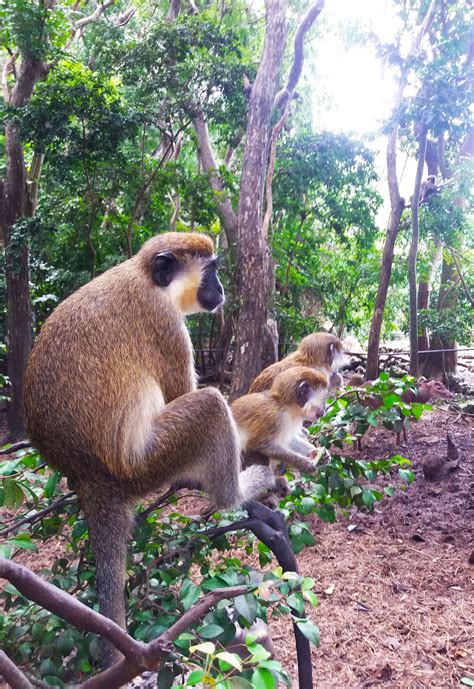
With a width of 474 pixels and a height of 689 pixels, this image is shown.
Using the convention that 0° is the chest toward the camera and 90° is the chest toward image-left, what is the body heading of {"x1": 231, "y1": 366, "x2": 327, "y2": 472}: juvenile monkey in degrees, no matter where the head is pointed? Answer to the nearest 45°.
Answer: approximately 270°

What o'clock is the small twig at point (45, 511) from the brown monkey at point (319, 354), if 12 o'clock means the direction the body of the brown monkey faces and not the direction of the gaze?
The small twig is roughly at 4 o'clock from the brown monkey.

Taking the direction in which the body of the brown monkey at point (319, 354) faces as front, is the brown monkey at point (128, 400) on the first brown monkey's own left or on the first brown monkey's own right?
on the first brown monkey's own right

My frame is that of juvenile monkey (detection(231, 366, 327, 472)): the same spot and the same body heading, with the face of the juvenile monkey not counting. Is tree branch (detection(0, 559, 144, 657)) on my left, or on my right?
on my right

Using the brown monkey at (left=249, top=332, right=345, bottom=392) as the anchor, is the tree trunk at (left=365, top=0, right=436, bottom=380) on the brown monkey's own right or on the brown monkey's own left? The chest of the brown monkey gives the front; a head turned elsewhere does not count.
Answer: on the brown monkey's own left

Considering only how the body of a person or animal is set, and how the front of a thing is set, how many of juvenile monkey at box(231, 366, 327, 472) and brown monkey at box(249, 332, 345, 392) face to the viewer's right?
2

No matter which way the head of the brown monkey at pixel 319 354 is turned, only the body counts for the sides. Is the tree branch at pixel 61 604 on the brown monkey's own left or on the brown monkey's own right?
on the brown monkey's own right

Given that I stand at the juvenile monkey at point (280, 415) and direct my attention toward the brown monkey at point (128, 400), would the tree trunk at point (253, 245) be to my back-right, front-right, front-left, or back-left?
back-right

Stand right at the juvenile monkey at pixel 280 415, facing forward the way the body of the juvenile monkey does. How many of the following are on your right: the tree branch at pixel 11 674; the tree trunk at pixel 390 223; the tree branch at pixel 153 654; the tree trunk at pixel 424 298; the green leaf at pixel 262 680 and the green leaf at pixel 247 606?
4

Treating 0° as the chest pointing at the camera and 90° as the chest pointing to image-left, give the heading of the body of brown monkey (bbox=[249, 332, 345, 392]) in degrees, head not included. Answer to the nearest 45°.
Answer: approximately 270°

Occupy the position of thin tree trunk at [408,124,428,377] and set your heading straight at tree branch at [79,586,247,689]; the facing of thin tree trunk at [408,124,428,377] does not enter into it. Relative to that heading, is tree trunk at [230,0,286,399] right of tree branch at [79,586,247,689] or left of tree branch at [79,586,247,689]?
right

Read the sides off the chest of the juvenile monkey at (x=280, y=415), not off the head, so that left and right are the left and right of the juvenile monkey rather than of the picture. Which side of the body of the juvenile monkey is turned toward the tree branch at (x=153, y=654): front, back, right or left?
right
